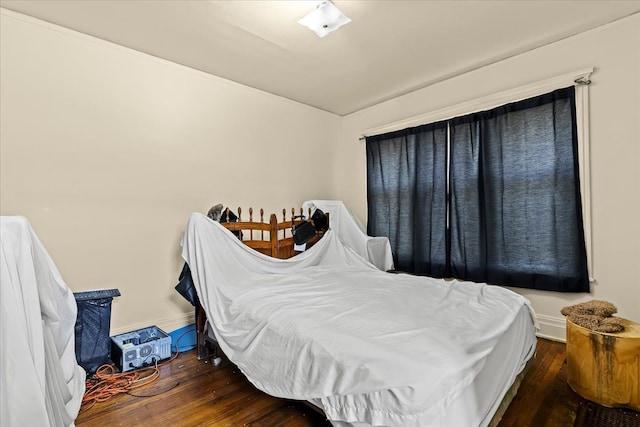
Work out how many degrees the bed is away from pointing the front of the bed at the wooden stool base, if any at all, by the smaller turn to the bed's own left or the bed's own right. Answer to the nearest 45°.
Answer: approximately 45° to the bed's own left

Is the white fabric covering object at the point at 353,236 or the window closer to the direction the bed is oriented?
the window

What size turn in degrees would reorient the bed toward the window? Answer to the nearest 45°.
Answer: approximately 90° to its left

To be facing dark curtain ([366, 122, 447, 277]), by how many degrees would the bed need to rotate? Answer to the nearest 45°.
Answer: approximately 135° to its left

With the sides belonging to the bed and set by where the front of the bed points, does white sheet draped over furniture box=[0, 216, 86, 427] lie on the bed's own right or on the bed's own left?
on the bed's own right

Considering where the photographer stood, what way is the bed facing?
facing the viewer and to the right of the viewer

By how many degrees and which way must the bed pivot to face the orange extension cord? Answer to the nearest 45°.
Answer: approximately 135° to its right

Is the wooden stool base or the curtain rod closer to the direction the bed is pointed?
the wooden stool base

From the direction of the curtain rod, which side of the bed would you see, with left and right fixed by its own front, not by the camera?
left
